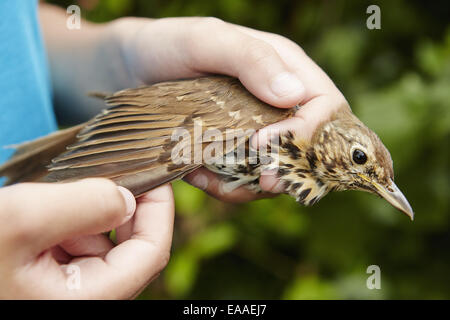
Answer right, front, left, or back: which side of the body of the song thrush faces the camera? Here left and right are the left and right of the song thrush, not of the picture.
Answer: right
